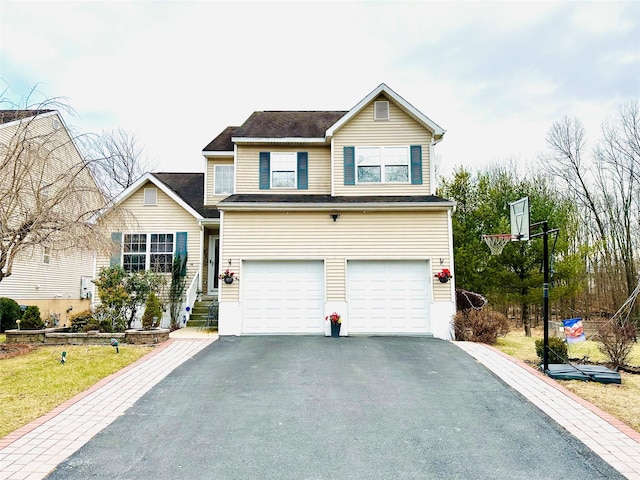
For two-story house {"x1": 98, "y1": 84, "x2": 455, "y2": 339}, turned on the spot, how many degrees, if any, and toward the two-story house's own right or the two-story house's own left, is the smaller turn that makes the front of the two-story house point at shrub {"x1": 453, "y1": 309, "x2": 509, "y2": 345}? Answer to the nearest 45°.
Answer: approximately 90° to the two-story house's own left

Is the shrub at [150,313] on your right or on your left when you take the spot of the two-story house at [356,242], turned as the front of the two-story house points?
on your right

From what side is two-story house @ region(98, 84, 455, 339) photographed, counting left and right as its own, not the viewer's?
front

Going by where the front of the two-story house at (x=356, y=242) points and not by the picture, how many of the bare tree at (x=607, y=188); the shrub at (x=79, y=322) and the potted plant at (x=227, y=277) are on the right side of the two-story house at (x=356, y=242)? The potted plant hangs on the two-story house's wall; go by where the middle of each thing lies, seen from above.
2

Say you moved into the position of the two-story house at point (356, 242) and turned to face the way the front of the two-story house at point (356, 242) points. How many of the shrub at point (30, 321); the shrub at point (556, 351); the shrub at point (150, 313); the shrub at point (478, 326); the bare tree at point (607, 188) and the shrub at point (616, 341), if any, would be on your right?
2

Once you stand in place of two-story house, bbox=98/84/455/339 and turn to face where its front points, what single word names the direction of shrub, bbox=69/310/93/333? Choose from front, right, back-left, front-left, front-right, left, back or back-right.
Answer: right

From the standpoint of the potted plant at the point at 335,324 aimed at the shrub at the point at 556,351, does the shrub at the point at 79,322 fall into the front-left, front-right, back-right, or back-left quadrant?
back-right

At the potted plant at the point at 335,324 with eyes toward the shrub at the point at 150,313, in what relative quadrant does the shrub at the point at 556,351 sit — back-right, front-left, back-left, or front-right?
back-left

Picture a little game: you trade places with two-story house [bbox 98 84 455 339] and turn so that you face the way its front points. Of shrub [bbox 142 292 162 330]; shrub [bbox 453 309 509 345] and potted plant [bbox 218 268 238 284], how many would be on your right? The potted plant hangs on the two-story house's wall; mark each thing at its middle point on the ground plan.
2

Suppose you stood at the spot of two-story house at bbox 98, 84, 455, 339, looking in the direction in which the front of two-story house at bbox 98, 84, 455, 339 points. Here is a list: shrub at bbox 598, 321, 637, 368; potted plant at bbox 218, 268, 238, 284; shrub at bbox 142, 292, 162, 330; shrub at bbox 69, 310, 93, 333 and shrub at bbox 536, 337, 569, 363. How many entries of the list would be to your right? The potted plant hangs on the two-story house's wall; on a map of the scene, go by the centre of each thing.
3

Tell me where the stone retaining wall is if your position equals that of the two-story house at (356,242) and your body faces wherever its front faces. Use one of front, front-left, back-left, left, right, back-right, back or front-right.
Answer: right

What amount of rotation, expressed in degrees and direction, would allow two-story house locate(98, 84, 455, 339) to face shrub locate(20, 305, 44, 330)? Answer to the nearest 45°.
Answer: approximately 90° to its right

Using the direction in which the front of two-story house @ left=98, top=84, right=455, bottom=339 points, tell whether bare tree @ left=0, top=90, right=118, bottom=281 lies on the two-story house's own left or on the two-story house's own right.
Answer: on the two-story house's own right

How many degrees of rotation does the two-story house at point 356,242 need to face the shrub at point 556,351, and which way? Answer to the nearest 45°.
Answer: approximately 45° to its left

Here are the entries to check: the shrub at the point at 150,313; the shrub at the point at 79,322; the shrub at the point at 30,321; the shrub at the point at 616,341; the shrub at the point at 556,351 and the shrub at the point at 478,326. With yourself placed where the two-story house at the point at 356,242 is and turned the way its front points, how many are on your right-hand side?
3

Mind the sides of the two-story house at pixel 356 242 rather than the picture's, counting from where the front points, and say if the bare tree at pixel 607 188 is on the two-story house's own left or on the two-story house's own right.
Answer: on the two-story house's own left

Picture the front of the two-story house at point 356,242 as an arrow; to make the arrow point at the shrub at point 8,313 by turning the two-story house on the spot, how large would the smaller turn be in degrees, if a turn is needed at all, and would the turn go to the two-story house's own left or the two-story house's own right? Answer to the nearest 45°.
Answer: approximately 90° to the two-story house's own right
